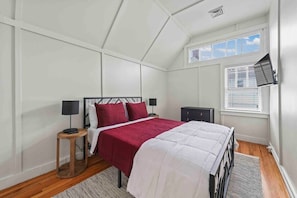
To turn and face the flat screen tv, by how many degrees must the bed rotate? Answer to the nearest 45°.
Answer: approximately 90° to its left

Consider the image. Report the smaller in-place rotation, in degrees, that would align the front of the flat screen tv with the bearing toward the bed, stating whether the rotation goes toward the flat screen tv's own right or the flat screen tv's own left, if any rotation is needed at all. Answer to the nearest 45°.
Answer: approximately 45° to the flat screen tv's own left

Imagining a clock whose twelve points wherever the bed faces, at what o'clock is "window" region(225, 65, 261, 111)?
The window is roughly at 9 o'clock from the bed.

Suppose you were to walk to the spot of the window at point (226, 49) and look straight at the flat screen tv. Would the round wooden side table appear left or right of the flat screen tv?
right

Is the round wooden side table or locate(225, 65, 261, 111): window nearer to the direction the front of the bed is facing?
the window

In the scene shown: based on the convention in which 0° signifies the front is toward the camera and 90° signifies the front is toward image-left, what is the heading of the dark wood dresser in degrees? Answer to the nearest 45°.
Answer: approximately 0°

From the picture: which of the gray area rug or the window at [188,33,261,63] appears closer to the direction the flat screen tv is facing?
the gray area rug

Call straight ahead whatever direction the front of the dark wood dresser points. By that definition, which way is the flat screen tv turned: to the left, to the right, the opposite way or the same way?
to the right
